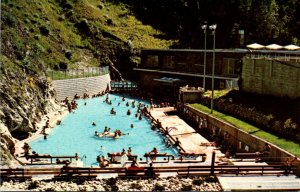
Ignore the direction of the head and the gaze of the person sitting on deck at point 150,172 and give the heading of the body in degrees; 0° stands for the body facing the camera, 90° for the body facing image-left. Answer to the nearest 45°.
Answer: approximately 180°

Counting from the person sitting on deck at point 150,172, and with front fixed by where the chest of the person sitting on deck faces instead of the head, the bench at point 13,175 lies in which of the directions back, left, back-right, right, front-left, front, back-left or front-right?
left

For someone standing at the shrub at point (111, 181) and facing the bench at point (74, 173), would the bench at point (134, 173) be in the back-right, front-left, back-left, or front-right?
back-right

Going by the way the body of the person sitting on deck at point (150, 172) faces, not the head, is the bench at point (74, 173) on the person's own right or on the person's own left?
on the person's own left

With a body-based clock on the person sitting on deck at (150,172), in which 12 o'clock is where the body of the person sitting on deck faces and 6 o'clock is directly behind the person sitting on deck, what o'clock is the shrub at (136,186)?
The shrub is roughly at 7 o'clock from the person sitting on deck.

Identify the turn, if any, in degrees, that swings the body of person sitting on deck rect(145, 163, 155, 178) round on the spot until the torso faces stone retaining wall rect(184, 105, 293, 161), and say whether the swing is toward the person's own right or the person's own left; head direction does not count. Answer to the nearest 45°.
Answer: approximately 45° to the person's own right

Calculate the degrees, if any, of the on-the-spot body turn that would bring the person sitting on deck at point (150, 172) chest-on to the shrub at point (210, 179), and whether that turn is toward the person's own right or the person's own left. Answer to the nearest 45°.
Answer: approximately 90° to the person's own right

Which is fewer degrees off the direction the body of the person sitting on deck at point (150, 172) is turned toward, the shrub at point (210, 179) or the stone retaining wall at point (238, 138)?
the stone retaining wall

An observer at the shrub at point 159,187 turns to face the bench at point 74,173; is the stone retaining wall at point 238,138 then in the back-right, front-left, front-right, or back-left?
back-right

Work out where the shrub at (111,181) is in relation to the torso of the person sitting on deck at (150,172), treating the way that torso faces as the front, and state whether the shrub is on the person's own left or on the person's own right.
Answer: on the person's own left

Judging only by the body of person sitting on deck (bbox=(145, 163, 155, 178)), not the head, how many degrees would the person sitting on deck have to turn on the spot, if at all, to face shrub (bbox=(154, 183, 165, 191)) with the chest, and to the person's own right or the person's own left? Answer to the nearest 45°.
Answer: approximately 180°

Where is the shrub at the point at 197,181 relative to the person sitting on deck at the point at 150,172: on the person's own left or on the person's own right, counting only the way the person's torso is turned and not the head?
on the person's own right

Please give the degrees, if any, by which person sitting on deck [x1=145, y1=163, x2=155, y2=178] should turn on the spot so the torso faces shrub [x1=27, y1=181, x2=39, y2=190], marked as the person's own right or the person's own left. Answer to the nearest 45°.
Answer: approximately 90° to the person's own left
